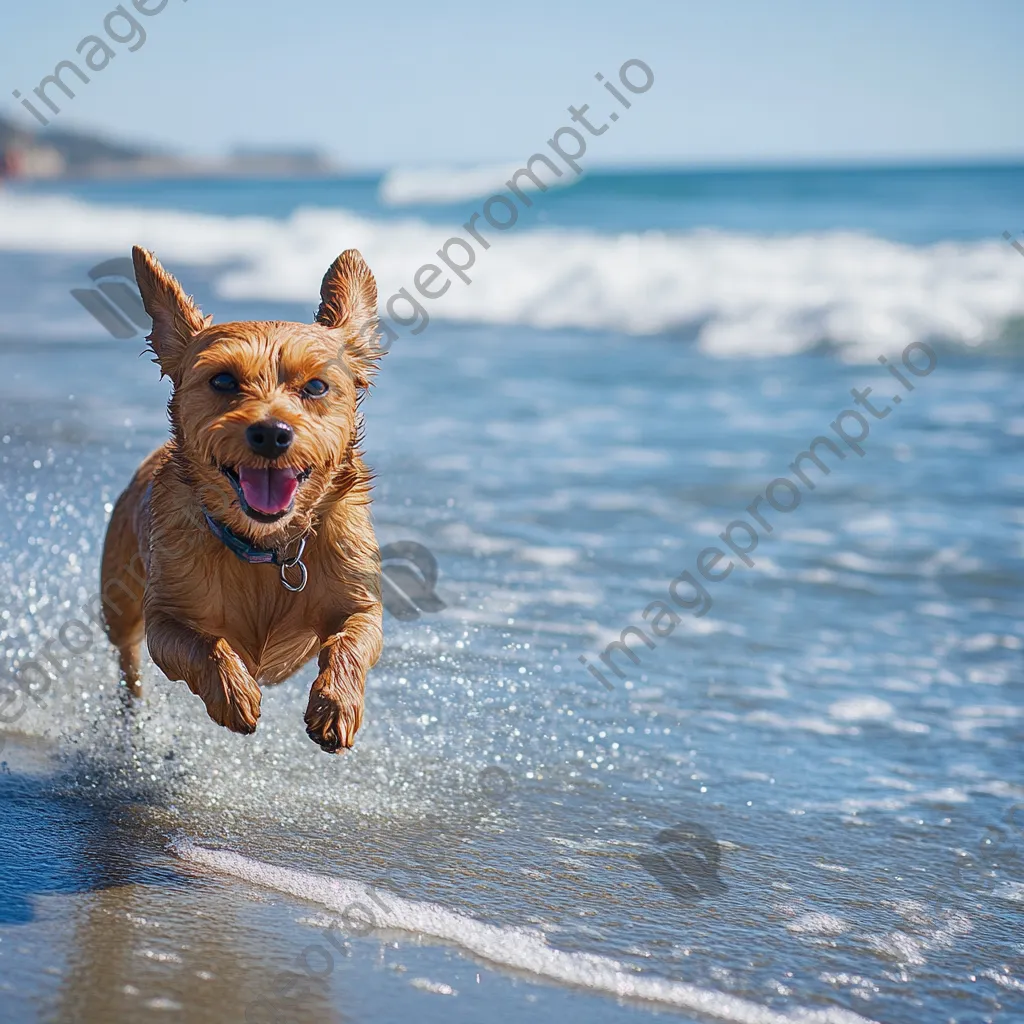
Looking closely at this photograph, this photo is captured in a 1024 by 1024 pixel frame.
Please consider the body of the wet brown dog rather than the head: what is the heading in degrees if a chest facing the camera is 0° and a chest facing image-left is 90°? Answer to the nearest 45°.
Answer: approximately 0°
